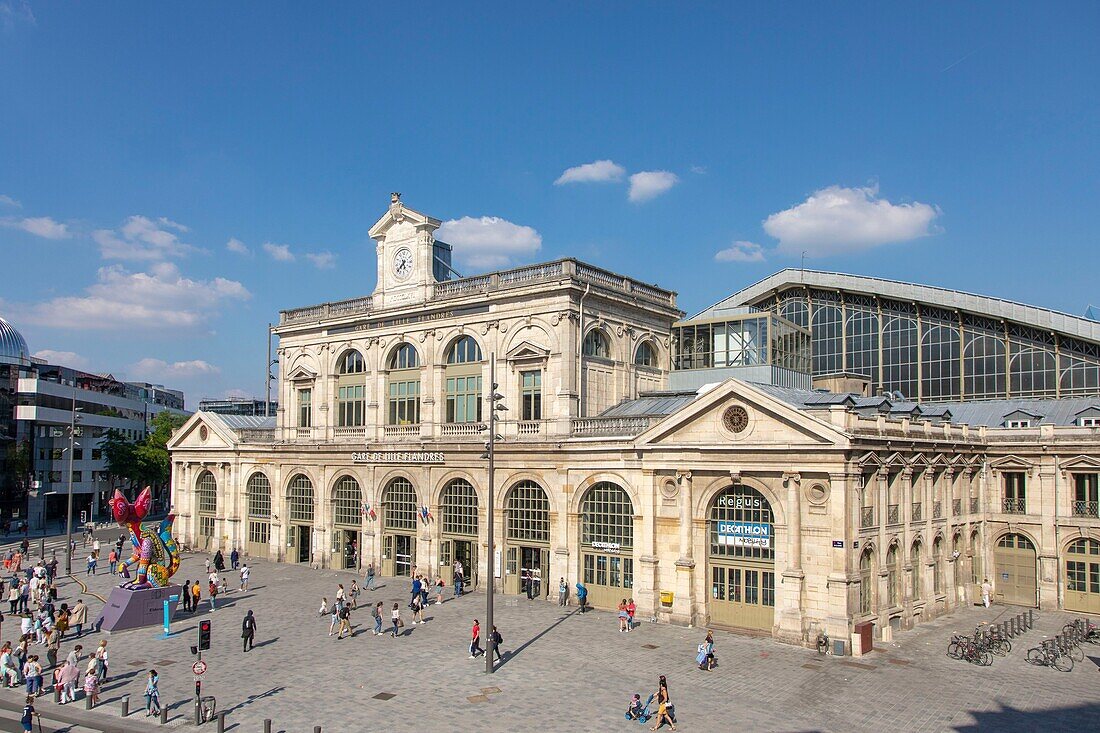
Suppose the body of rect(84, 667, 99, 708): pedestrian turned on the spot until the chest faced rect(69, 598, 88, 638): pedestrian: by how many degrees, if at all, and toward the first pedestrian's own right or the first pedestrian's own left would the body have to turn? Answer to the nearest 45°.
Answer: approximately 45° to the first pedestrian's own right

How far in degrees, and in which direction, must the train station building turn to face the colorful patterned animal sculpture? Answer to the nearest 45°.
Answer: approximately 45° to its right

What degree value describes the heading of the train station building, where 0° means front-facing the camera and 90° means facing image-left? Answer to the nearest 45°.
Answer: approximately 45°

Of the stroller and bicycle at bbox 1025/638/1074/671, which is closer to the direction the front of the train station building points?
the stroller

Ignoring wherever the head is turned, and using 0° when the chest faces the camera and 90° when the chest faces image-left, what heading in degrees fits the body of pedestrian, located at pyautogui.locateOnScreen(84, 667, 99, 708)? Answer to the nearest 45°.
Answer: approximately 135°
